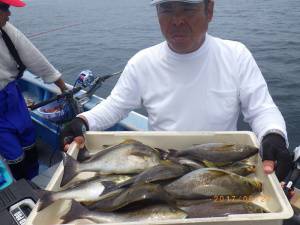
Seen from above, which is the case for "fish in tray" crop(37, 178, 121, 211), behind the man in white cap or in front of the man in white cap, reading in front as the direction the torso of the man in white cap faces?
in front

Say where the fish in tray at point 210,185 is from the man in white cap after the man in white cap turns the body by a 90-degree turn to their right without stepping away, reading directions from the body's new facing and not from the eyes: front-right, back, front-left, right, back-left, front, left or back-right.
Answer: left

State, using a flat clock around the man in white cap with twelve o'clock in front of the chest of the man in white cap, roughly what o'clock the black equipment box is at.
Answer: The black equipment box is roughly at 2 o'clock from the man in white cap.

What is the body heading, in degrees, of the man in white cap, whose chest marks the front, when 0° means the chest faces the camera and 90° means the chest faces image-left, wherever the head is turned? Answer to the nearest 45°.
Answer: approximately 0°

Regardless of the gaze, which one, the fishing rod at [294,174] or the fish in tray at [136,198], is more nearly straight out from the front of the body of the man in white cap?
the fish in tray

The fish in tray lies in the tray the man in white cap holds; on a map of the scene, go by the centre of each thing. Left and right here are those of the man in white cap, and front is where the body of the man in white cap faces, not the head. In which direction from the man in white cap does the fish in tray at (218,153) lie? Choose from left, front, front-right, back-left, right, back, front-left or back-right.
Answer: front

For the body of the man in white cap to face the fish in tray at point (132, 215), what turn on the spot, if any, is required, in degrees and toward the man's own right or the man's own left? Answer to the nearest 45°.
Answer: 0° — they already face it

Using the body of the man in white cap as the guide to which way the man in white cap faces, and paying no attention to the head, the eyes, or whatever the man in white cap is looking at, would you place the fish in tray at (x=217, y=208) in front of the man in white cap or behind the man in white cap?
in front

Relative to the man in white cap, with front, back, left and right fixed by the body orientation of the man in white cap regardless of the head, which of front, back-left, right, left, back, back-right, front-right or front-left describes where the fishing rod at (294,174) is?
front-left
